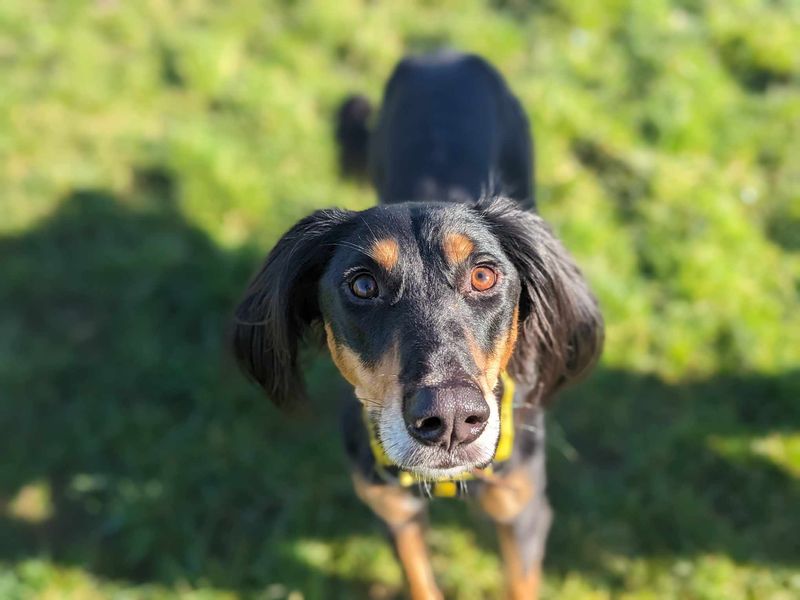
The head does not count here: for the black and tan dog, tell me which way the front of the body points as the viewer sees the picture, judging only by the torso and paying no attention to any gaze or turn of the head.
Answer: toward the camera
